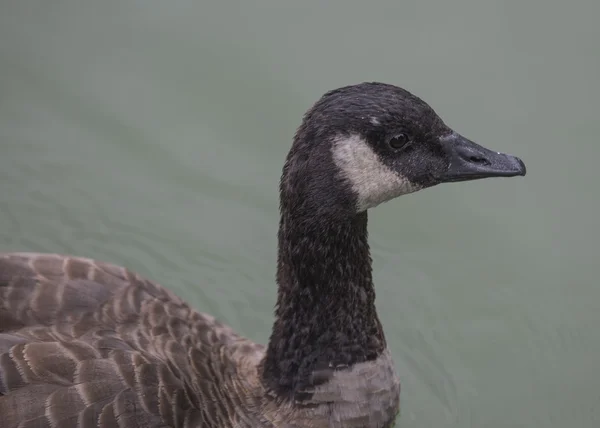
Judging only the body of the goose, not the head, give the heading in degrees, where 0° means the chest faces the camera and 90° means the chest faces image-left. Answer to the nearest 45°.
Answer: approximately 270°
